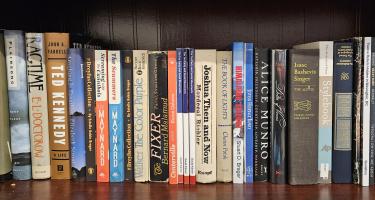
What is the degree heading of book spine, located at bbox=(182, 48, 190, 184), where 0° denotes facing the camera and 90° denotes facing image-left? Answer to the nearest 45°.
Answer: approximately 0°
